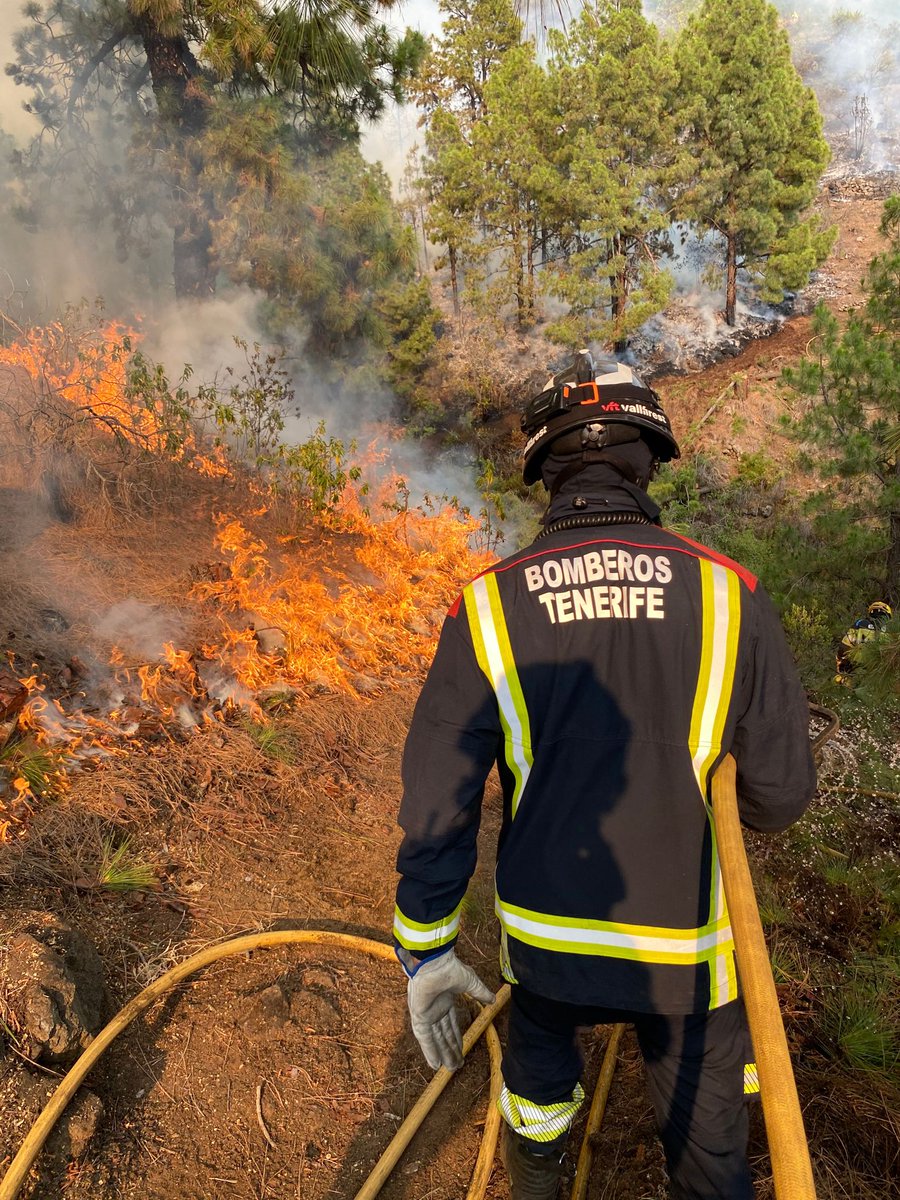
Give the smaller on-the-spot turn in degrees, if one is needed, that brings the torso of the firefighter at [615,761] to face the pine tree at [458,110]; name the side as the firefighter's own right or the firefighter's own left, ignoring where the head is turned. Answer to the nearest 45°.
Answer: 0° — they already face it

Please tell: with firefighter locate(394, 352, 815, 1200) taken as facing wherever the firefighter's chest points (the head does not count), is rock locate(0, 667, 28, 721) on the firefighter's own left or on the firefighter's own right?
on the firefighter's own left

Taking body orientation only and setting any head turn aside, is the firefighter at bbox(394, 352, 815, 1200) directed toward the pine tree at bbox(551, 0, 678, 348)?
yes

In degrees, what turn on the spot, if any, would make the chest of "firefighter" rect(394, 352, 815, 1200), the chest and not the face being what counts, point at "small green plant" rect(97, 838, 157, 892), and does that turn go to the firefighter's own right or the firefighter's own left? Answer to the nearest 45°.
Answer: approximately 45° to the firefighter's own left

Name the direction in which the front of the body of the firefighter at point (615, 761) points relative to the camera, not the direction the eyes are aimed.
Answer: away from the camera

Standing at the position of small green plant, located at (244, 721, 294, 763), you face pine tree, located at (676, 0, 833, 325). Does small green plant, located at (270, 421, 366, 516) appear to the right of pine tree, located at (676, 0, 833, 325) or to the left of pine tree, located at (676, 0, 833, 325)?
left

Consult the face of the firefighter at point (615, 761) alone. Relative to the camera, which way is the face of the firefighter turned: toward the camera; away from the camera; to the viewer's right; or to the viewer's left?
away from the camera

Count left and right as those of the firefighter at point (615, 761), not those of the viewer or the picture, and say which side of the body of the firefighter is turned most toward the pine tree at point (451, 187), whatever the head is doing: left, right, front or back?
front

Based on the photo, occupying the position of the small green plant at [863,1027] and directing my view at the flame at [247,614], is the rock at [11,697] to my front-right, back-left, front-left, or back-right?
front-left

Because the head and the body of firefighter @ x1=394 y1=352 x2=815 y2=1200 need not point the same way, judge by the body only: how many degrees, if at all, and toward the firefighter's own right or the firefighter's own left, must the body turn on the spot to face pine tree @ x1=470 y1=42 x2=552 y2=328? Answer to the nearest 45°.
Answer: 0° — they already face it

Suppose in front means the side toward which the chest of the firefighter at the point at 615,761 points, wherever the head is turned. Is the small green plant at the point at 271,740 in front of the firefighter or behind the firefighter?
in front

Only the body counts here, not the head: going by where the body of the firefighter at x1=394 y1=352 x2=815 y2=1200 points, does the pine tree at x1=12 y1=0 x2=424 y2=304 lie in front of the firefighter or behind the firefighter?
in front

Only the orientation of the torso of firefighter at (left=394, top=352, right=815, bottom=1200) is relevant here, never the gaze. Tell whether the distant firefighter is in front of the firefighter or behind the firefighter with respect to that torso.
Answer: in front
